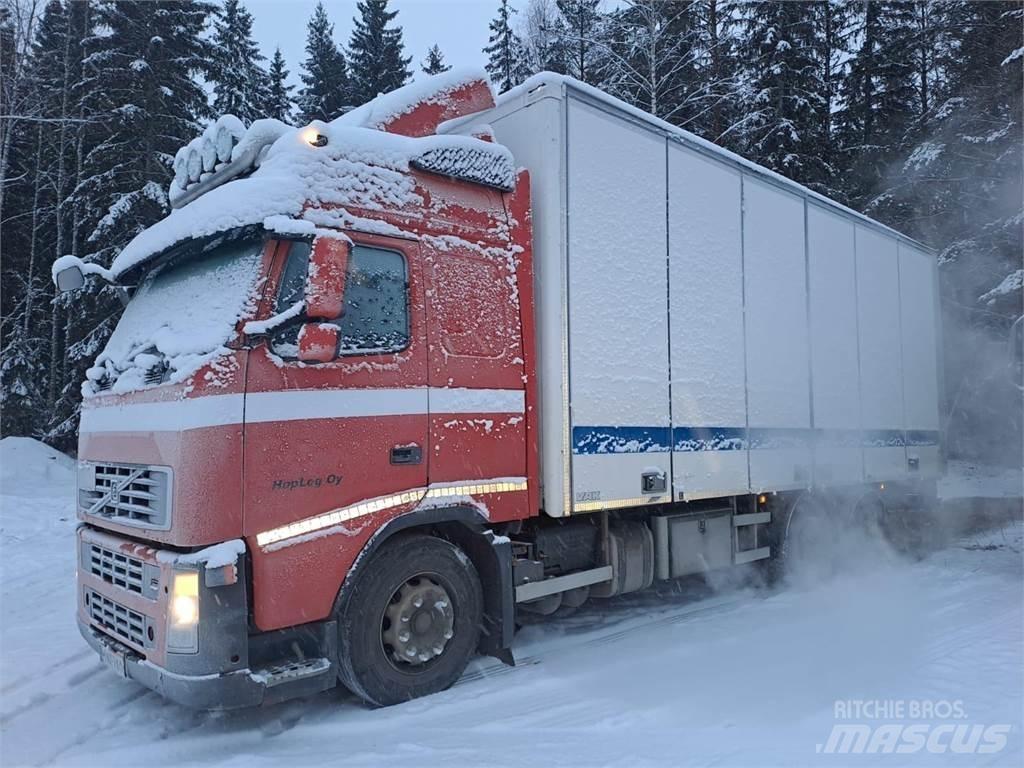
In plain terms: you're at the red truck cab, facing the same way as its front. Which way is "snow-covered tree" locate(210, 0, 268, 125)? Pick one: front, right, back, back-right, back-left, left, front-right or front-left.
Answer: back-right

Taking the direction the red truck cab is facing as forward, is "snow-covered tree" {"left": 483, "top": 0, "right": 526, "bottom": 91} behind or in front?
behind

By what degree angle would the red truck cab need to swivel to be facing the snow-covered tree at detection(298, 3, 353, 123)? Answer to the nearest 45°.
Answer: approximately 135° to its right

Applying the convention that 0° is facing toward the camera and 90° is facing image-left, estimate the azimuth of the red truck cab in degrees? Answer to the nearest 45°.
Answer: approximately 45°

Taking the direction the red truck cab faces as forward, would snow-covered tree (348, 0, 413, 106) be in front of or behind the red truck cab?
behind

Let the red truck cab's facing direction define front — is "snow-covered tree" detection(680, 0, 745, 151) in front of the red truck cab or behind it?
behind

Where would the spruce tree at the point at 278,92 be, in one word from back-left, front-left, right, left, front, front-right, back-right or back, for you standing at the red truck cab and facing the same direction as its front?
back-right

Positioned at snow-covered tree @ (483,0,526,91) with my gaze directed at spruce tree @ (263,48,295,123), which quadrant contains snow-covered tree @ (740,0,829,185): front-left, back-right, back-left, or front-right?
back-left

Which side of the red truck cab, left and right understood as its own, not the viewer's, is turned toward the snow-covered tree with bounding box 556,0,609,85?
back

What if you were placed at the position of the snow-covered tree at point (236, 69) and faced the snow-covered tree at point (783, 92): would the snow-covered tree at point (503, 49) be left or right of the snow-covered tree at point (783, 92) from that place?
left

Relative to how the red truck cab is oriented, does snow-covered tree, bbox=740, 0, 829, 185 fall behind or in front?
behind

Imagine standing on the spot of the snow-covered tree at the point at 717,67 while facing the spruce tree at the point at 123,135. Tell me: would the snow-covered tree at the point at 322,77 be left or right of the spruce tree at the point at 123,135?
right

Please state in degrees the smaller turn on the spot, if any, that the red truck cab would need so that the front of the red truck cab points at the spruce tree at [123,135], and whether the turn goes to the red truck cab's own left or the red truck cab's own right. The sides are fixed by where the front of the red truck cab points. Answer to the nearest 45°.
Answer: approximately 135° to the red truck cab's own right
